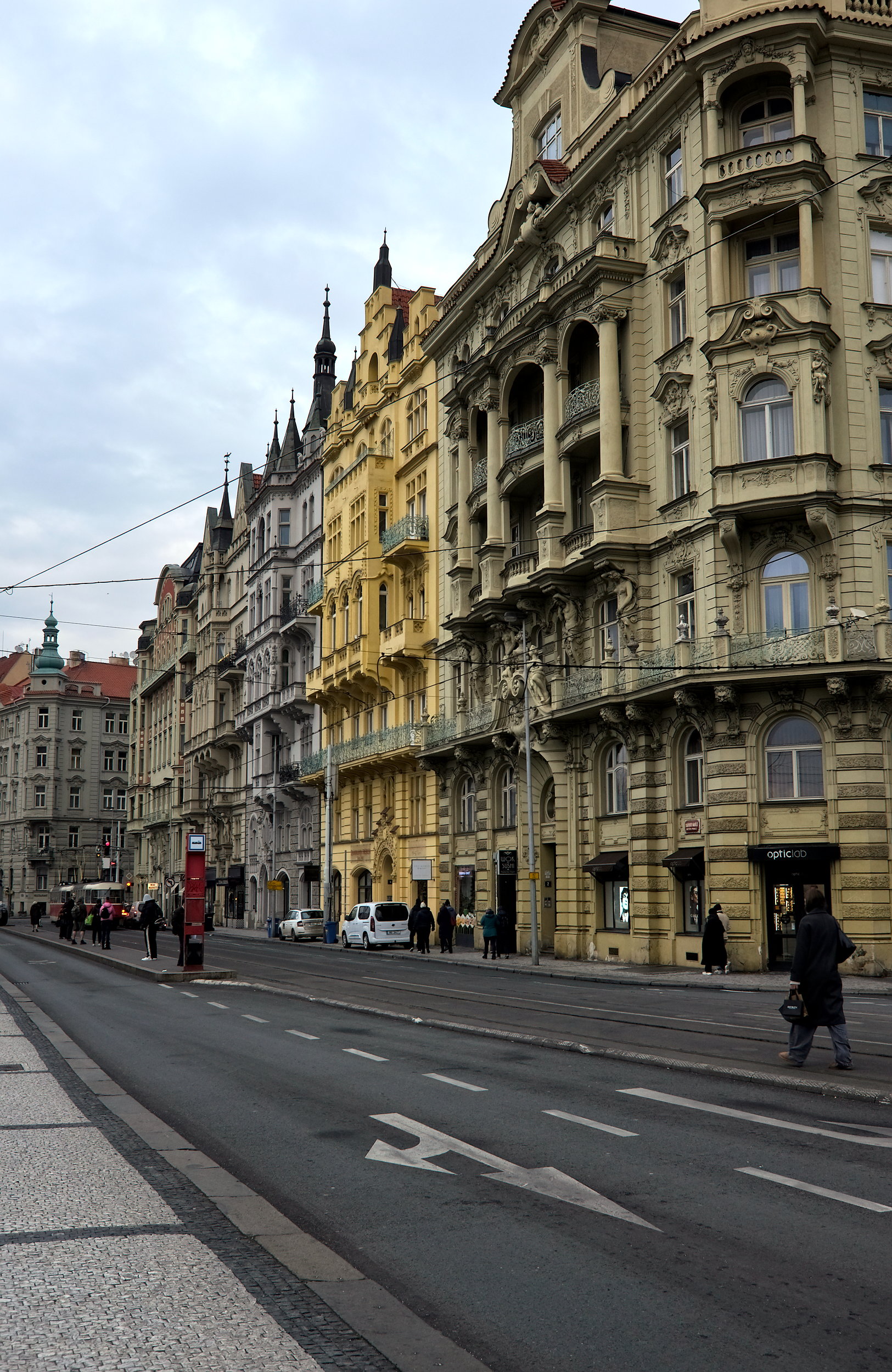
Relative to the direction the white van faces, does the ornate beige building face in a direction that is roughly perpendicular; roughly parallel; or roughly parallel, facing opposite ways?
roughly perpendicular

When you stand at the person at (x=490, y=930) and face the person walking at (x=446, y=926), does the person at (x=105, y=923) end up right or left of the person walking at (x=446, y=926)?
left

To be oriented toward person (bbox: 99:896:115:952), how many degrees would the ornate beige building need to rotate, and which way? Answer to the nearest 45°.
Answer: approximately 90° to its right

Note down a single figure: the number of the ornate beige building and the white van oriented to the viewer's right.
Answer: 0

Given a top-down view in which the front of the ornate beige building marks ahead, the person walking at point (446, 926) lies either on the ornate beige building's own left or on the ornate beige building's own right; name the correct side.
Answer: on the ornate beige building's own right
